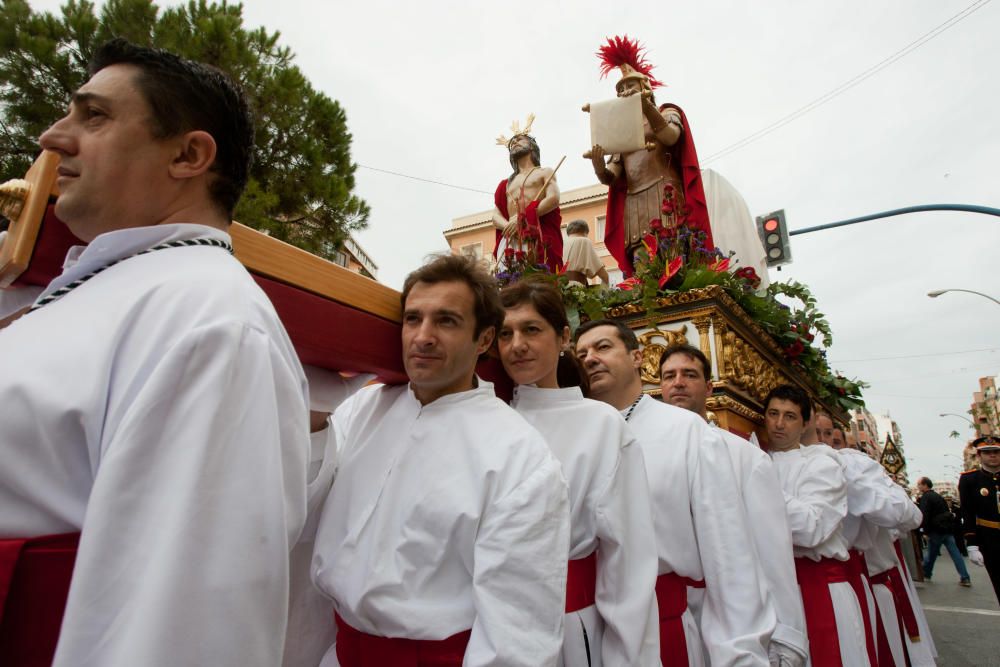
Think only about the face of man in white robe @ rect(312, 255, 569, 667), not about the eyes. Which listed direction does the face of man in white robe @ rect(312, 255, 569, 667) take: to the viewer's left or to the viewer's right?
to the viewer's left

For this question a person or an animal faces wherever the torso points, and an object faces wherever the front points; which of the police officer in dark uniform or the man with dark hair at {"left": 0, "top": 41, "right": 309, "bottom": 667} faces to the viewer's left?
the man with dark hair

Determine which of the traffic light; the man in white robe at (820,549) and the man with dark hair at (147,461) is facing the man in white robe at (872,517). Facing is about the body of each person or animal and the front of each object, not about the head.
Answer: the traffic light

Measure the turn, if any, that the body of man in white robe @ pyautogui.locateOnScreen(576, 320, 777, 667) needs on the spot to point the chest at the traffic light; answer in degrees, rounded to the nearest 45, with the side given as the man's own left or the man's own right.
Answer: approximately 135° to the man's own right

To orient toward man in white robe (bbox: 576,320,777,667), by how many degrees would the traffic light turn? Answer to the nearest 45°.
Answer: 0° — it already faces them

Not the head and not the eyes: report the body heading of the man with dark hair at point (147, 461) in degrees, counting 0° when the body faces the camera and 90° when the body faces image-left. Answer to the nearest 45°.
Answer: approximately 90°

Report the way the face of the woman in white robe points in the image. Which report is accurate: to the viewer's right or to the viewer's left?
to the viewer's left

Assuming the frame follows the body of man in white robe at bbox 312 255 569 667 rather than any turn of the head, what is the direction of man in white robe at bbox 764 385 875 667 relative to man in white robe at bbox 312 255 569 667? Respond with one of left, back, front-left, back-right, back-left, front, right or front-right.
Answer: back
